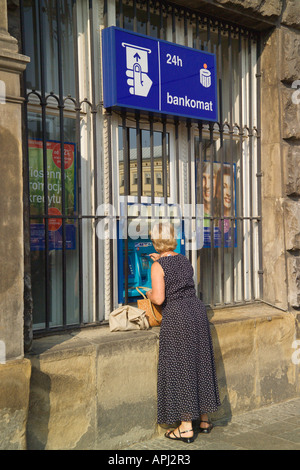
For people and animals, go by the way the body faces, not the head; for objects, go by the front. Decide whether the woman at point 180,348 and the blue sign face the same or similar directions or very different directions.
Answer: very different directions

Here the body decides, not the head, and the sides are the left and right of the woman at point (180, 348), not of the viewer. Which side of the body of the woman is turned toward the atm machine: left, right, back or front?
front

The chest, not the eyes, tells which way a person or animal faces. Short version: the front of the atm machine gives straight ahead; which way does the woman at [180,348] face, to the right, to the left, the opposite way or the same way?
the opposite way

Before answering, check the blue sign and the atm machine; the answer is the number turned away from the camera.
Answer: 0

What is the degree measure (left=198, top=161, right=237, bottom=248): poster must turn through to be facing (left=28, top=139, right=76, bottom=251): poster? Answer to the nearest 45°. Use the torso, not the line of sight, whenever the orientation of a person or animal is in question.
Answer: approximately 90° to its right

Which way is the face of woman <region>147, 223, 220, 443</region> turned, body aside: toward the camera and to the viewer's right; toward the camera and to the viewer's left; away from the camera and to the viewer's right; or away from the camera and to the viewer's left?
away from the camera and to the viewer's left

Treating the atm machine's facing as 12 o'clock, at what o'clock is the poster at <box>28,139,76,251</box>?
The poster is roughly at 3 o'clock from the atm machine.

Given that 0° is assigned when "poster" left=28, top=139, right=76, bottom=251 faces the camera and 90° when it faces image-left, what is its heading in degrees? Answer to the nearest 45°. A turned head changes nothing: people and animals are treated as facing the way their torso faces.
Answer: approximately 315°

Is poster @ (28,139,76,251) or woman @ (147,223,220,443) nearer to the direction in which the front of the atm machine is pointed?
the woman
